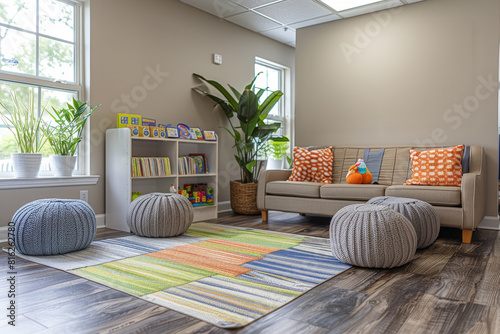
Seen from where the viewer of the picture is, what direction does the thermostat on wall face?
facing the viewer and to the right of the viewer

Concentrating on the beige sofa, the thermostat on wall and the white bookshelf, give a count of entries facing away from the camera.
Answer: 0

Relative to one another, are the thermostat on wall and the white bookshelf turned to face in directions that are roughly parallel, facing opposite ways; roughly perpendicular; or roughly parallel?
roughly parallel

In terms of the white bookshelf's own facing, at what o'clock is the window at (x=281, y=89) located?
The window is roughly at 9 o'clock from the white bookshelf.

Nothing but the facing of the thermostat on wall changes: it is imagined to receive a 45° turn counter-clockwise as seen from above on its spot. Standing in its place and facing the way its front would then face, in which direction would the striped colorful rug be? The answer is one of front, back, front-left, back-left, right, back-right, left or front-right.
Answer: right

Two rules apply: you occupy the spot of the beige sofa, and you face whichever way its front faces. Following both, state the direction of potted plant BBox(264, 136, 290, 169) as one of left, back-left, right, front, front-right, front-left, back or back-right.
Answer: right

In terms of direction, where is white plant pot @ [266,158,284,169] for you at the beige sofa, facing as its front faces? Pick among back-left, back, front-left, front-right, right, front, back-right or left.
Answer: right

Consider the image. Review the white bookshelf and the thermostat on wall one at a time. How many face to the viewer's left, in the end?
0

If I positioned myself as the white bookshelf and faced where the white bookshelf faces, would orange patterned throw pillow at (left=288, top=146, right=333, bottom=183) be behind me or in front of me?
in front

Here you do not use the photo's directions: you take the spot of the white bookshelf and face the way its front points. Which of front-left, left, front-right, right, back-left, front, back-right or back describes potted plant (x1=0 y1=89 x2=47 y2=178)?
right

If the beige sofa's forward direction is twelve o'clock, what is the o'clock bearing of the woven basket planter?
The woven basket planter is roughly at 2 o'clock from the beige sofa.

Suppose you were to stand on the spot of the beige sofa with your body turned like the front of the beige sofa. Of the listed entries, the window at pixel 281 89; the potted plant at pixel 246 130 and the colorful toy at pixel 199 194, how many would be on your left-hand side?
0

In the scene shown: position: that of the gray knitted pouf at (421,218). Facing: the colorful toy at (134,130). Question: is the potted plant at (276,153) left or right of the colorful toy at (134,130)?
right

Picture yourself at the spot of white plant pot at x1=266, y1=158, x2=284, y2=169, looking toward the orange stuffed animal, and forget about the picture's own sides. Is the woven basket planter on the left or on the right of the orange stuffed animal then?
right

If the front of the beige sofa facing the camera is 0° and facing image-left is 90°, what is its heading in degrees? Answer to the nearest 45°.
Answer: approximately 45°

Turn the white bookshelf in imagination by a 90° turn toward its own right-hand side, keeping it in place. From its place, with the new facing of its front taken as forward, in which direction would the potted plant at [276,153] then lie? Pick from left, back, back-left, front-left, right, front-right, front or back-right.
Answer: back

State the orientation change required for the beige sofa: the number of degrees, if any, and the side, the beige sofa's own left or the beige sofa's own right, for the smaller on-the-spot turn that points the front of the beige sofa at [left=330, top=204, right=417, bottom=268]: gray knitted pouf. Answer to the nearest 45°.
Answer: approximately 45° to the beige sofa's own left

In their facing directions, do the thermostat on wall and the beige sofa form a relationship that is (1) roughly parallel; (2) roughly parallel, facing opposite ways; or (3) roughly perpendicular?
roughly perpendicular

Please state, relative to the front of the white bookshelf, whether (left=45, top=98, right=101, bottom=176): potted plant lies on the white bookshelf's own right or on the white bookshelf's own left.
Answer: on the white bookshelf's own right
